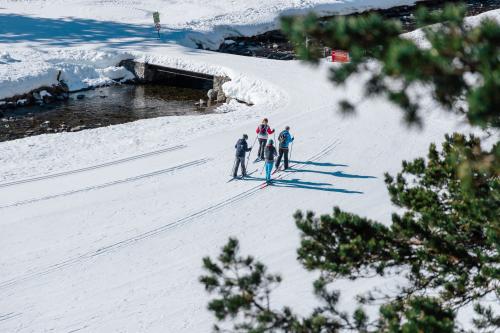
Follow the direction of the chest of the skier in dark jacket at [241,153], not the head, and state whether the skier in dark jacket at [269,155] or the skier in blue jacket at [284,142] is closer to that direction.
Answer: the skier in blue jacket

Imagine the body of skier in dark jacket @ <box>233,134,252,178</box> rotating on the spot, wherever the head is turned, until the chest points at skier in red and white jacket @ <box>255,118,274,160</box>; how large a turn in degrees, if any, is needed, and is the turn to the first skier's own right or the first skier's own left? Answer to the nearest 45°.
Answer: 0° — they already face them

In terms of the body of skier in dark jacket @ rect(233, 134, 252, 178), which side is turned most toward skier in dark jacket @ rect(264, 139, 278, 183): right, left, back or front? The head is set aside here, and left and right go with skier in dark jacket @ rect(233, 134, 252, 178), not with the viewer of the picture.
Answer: right

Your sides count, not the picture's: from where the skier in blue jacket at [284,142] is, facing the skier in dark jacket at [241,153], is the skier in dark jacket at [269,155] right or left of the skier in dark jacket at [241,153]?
left

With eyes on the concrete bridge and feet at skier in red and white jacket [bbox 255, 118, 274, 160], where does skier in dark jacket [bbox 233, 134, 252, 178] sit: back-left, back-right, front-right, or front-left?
back-left

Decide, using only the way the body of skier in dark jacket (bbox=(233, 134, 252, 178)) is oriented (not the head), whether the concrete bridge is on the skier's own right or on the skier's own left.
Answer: on the skier's own left

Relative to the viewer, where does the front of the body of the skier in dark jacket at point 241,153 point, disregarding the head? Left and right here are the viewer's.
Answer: facing away from the viewer and to the right of the viewer

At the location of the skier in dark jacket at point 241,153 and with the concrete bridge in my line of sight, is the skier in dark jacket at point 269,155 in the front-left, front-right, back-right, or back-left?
back-right
